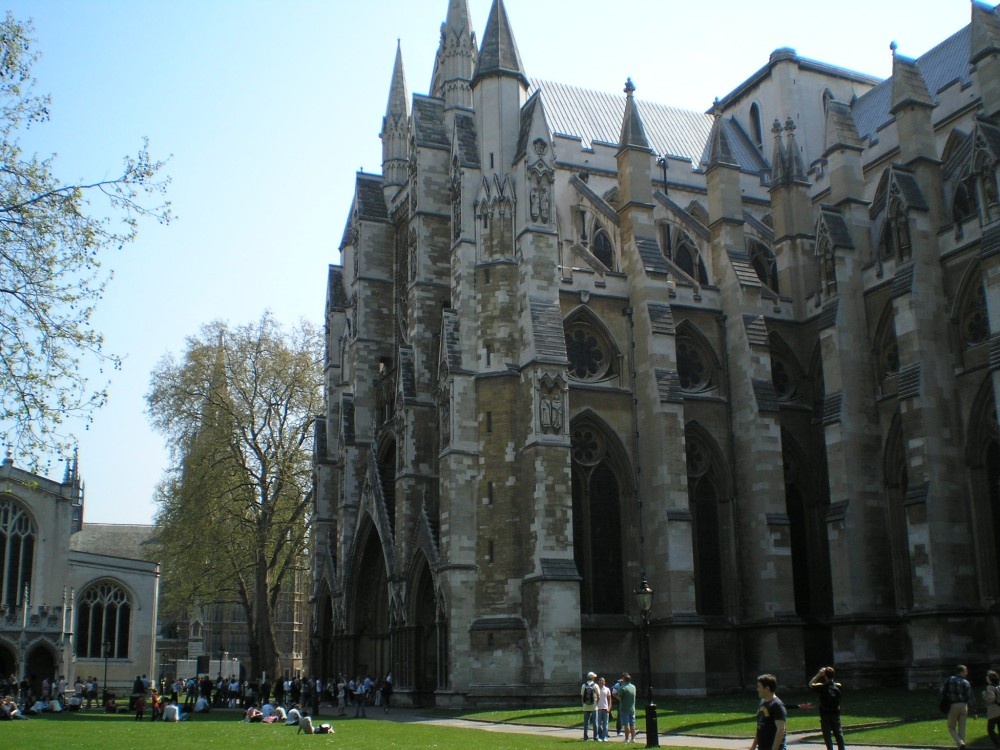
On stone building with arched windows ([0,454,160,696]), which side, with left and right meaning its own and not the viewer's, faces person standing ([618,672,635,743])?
front

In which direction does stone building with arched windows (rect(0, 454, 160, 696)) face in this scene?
toward the camera

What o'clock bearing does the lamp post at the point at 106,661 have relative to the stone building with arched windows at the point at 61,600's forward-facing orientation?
The lamp post is roughly at 11 o'clock from the stone building with arched windows.

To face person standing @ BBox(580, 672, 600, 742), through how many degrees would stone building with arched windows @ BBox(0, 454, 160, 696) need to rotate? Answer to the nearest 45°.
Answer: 0° — it already faces them

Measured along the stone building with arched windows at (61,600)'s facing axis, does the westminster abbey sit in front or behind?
in front

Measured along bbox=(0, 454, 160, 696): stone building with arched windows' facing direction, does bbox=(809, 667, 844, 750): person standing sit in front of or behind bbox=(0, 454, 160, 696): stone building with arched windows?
in front

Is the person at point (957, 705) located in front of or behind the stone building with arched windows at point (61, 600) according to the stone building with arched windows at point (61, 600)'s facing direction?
in front

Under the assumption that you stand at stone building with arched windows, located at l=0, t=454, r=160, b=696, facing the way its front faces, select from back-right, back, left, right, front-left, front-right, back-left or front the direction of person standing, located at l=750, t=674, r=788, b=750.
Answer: front
